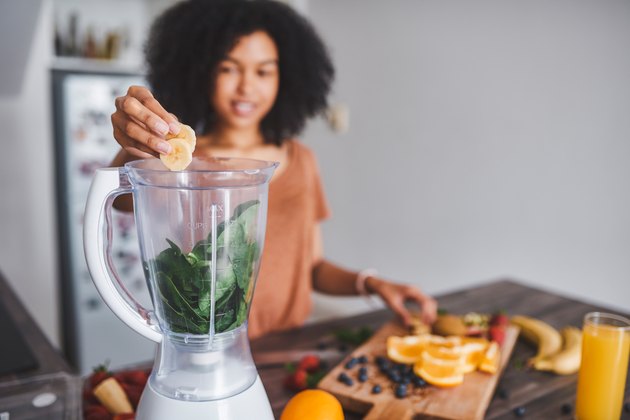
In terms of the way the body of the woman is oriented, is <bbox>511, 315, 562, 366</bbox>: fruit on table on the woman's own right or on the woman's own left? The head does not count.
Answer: on the woman's own left

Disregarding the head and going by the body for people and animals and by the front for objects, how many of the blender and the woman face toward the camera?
2

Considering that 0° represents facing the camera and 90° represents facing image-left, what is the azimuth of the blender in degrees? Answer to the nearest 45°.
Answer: approximately 0°

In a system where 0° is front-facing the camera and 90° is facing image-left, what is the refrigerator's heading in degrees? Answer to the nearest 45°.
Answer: approximately 315°
